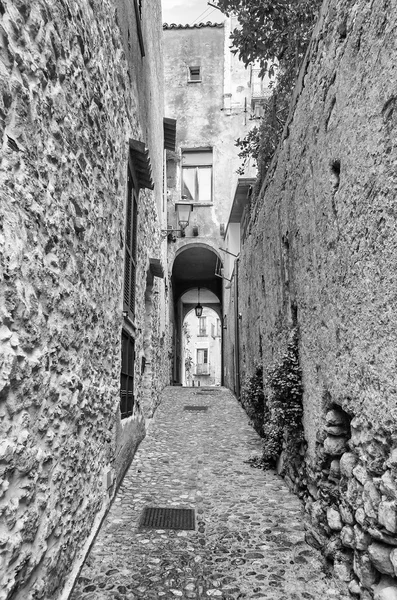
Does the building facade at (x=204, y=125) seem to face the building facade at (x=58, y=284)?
yes

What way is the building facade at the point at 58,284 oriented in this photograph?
to the viewer's right

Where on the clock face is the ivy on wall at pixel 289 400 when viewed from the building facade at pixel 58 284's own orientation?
The ivy on wall is roughly at 11 o'clock from the building facade.

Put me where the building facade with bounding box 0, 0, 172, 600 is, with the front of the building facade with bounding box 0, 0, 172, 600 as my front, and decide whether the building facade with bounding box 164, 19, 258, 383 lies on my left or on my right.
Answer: on my left

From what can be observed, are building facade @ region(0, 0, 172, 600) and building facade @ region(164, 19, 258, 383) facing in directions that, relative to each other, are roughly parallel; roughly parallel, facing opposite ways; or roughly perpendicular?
roughly perpendicular

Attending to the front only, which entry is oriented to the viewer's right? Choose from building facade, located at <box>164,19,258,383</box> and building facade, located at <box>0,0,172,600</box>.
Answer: building facade, located at <box>0,0,172,600</box>

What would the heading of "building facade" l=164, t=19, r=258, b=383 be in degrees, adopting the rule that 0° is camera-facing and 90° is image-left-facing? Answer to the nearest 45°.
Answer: approximately 0°

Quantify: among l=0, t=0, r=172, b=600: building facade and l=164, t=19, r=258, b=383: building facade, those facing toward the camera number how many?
1
